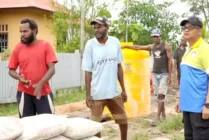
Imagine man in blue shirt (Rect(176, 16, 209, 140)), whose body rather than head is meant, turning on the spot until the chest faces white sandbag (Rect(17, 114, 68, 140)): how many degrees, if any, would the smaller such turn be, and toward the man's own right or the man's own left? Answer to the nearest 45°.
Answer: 0° — they already face it

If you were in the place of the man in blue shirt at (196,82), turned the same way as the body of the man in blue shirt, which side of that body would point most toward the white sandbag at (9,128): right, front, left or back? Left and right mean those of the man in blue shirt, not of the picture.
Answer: front

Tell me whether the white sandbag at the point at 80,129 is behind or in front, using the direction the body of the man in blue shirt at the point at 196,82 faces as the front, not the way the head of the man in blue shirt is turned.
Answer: in front

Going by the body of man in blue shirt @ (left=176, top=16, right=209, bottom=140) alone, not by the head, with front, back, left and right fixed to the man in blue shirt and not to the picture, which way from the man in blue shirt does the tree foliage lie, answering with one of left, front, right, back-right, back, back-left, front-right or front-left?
back-right

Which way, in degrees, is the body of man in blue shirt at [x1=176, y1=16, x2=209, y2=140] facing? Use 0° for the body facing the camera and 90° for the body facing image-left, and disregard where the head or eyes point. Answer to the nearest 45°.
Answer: approximately 45°
